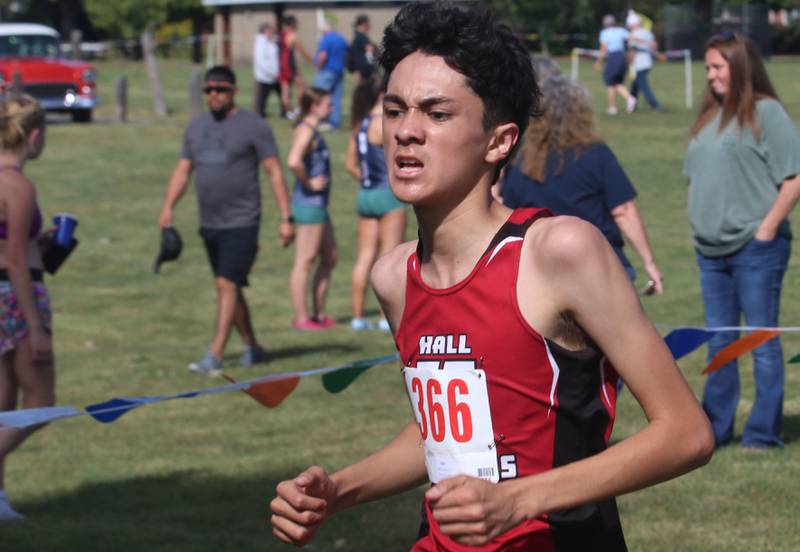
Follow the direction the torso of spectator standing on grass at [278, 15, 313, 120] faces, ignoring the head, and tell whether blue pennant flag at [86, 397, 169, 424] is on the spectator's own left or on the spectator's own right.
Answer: on the spectator's own right

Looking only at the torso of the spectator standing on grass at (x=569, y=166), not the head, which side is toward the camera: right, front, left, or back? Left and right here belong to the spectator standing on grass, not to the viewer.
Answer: back

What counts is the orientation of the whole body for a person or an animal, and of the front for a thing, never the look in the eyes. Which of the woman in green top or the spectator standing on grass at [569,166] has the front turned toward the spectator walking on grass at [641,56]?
the spectator standing on grass at [569,166]

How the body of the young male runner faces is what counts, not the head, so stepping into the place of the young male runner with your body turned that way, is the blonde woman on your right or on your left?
on your right

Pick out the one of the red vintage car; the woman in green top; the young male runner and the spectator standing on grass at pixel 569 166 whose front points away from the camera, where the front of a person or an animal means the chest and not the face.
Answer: the spectator standing on grass
